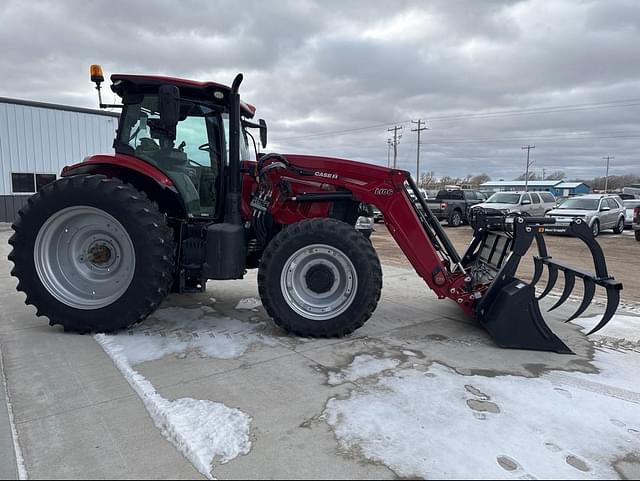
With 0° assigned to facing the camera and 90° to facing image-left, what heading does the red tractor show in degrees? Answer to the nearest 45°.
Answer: approximately 270°

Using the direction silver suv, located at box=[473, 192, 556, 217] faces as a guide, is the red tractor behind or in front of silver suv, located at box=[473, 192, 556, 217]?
in front

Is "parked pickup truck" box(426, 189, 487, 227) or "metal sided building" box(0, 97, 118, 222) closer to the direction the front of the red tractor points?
the parked pickup truck

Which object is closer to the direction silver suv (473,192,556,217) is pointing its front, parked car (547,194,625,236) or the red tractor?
the red tractor

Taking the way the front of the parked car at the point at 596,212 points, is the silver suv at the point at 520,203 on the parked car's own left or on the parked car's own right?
on the parked car's own right

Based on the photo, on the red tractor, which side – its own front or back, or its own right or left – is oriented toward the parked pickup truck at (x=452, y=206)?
left

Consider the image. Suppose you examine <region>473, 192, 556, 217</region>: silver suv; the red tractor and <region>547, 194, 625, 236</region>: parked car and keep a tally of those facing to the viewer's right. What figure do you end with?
1

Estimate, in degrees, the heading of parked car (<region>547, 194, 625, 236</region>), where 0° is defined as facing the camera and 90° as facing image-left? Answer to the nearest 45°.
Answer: approximately 45°

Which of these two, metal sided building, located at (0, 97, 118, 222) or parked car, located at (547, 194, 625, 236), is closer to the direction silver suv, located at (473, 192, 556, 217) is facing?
the metal sided building

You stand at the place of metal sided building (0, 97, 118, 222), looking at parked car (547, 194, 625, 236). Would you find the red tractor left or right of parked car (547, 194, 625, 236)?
right
